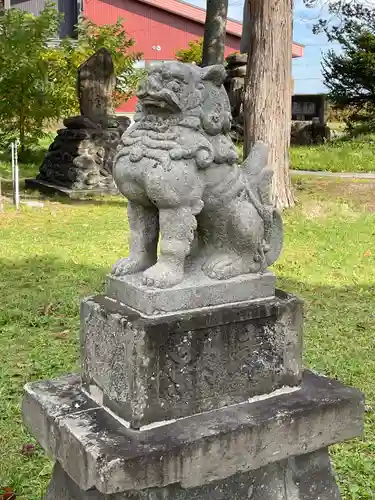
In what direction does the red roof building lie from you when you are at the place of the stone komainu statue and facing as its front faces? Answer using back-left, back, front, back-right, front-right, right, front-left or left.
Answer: back-right

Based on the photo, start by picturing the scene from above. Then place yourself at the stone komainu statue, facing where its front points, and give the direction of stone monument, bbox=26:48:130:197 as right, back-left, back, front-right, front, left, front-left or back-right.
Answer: back-right

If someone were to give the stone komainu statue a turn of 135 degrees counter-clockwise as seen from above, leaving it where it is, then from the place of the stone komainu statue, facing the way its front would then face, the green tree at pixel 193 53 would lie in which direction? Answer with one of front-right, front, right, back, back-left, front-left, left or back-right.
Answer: left

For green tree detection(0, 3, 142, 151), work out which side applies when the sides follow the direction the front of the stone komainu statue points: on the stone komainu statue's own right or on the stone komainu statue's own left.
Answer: on the stone komainu statue's own right

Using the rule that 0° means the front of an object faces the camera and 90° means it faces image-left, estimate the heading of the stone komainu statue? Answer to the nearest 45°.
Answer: approximately 45°

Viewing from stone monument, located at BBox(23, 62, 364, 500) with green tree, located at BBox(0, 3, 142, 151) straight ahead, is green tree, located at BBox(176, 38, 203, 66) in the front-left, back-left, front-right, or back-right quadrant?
front-right
